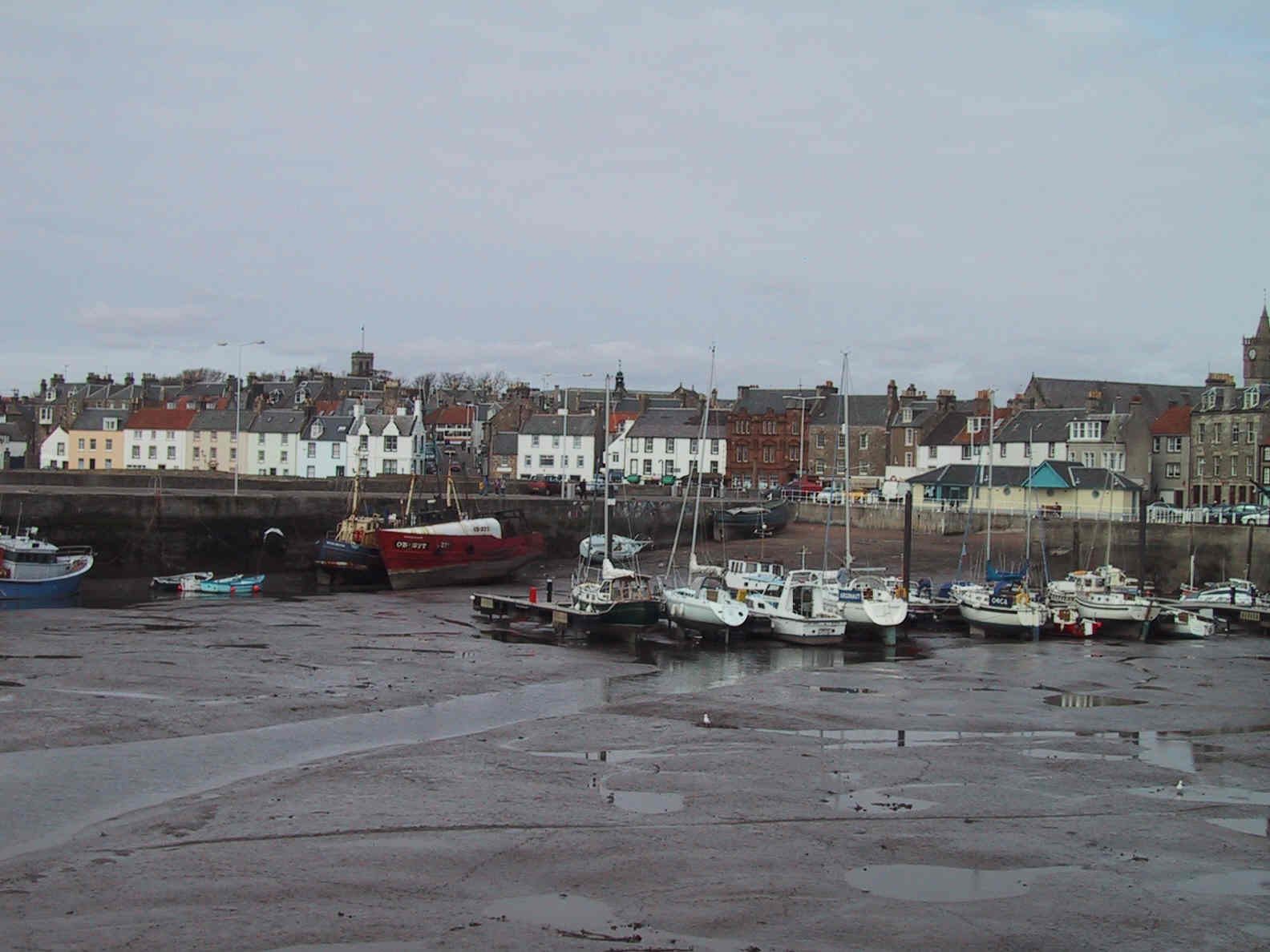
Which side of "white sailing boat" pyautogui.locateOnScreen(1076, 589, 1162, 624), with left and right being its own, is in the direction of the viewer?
left

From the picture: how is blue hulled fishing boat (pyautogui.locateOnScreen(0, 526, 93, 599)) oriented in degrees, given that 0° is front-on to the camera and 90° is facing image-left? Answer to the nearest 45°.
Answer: approximately 270°
